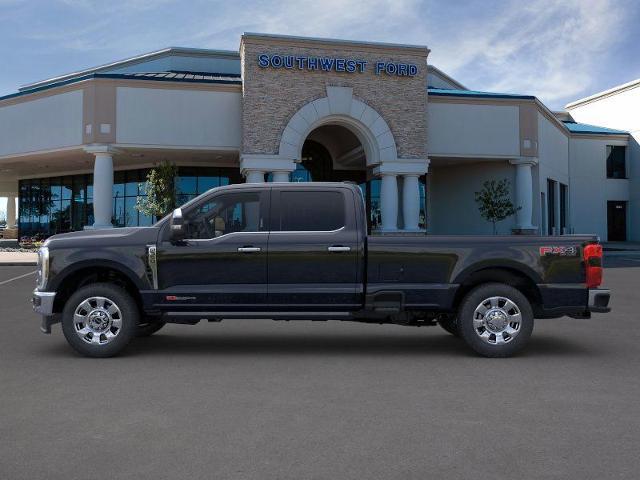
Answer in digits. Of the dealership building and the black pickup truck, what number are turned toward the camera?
1

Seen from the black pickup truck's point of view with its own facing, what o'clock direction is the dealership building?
The dealership building is roughly at 3 o'clock from the black pickup truck.

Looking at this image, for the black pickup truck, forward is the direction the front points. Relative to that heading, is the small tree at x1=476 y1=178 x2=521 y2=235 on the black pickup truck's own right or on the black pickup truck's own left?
on the black pickup truck's own right

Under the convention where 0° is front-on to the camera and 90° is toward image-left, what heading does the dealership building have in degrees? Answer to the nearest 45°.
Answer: approximately 0°

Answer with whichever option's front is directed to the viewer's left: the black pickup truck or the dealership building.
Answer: the black pickup truck

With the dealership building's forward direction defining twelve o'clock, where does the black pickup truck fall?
The black pickup truck is roughly at 12 o'clock from the dealership building.

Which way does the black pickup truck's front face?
to the viewer's left

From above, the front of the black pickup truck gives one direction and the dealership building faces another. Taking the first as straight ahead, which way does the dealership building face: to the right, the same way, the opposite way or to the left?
to the left

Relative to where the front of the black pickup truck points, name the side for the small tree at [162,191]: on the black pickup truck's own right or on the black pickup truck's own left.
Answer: on the black pickup truck's own right
